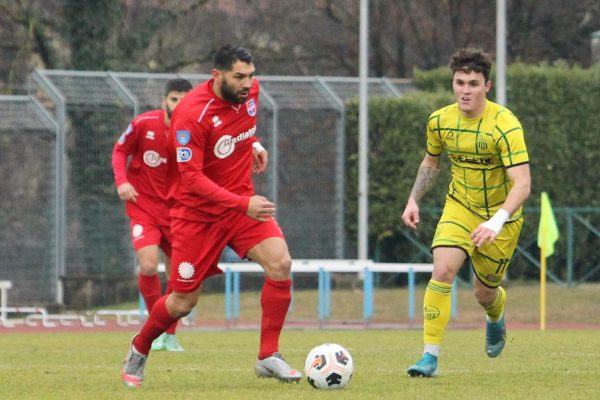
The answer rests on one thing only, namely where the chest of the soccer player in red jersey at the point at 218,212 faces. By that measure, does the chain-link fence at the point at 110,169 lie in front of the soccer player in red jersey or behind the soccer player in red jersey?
behind

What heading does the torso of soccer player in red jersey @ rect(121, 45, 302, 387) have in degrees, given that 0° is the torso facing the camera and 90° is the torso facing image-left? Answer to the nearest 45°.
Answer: approximately 315°

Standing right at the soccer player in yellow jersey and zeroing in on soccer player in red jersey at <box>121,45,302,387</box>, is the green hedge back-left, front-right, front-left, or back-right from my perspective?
back-right

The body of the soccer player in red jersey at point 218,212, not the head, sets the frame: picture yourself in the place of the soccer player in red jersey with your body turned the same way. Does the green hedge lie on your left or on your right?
on your left

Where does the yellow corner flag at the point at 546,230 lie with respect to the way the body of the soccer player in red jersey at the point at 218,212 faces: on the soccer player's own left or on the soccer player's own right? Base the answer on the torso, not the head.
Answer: on the soccer player's own left

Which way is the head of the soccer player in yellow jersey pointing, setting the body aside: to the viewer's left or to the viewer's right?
to the viewer's left

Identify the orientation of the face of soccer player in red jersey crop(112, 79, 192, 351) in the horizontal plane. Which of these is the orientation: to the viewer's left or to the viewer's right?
to the viewer's right
